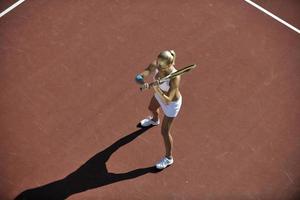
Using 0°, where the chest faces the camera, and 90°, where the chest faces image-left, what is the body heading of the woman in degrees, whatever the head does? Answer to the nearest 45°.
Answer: approximately 45°
